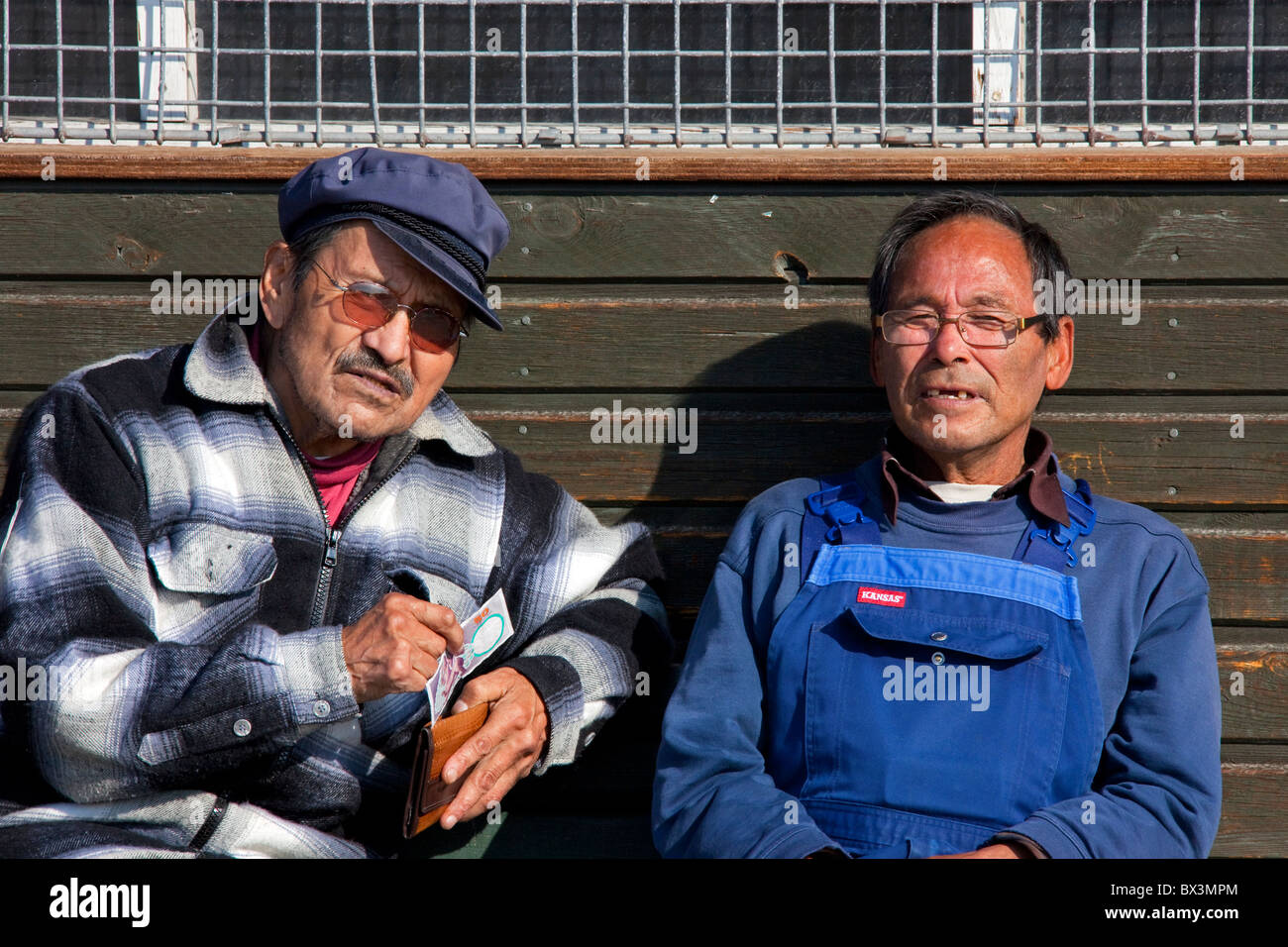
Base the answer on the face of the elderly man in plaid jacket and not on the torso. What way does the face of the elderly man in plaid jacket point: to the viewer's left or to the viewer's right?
to the viewer's right

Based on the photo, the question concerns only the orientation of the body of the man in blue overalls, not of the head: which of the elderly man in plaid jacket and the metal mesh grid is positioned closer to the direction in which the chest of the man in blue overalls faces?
the elderly man in plaid jacket

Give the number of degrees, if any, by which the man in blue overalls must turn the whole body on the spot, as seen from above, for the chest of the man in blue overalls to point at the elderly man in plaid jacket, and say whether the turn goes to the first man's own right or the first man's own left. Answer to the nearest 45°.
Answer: approximately 90° to the first man's own right

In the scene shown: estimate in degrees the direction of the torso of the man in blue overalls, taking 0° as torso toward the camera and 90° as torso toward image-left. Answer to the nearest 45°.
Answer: approximately 0°
